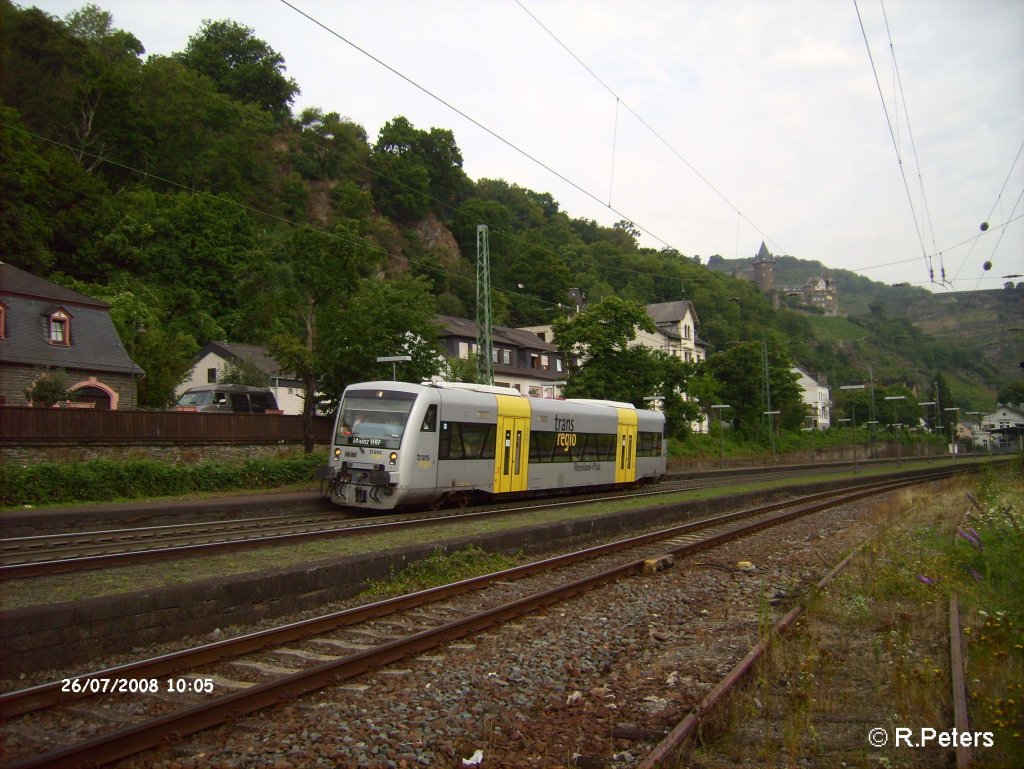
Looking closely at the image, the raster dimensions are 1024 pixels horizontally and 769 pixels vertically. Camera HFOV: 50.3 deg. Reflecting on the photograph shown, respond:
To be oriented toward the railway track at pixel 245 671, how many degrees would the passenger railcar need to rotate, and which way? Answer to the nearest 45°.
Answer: approximately 45° to its left

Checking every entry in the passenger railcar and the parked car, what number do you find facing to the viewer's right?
0

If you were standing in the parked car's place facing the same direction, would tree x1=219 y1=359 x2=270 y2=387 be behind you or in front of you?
behind

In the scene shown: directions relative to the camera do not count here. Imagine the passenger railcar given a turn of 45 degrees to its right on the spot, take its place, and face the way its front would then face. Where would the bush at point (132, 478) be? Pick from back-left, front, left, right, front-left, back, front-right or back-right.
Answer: front

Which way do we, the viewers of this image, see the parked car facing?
facing the viewer and to the left of the viewer

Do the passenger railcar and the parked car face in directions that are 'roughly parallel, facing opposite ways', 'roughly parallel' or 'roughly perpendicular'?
roughly parallel

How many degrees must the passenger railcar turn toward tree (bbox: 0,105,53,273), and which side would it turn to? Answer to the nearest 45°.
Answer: approximately 90° to its right

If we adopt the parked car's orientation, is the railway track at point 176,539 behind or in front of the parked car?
in front

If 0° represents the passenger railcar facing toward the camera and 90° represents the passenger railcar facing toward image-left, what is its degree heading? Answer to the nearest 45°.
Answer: approximately 45°

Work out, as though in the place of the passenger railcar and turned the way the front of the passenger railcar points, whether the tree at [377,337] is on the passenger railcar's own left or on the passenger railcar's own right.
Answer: on the passenger railcar's own right

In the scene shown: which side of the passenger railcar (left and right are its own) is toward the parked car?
right
